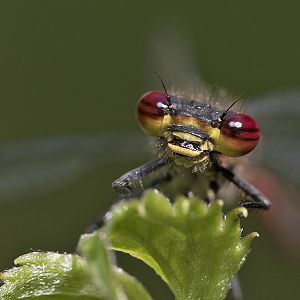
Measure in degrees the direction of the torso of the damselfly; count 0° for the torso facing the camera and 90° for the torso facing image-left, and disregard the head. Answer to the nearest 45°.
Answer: approximately 0°

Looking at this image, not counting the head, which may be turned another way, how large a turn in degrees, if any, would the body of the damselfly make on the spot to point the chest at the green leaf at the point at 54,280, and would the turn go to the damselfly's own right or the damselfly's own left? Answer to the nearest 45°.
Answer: approximately 45° to the damselfly's own right
